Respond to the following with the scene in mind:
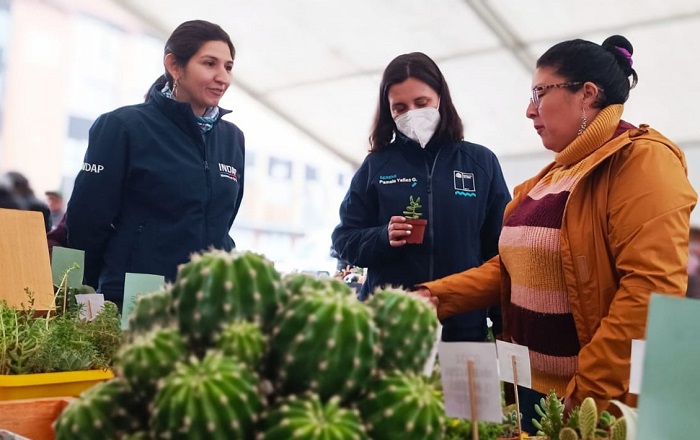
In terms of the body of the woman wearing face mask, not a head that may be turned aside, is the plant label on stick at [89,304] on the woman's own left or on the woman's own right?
on the woman's own right

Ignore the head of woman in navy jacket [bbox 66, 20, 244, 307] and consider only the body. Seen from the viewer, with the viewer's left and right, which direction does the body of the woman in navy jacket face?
facing the viewer and to the right of the viewer

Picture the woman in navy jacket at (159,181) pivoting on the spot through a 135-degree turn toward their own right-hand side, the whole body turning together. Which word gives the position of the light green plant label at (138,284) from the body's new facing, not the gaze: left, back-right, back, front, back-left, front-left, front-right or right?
left

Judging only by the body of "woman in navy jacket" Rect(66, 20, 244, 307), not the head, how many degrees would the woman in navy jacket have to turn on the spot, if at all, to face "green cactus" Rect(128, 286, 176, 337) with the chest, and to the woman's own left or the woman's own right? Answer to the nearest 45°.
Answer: approximately 45° to the woman's own right

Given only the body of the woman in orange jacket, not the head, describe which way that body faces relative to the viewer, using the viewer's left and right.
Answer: facing the viewer and to the left of the viewer

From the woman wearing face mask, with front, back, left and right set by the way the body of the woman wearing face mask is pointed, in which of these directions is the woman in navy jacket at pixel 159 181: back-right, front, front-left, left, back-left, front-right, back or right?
right

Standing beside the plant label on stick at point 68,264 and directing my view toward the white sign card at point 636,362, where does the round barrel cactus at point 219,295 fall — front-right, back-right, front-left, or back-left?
front-right

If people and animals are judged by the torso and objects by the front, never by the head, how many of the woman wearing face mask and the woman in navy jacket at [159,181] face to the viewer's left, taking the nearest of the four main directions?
0

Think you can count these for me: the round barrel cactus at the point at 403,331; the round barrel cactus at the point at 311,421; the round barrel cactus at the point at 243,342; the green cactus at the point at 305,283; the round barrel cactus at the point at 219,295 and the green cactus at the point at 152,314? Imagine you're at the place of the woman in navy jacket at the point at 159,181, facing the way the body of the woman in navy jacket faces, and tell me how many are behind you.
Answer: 0

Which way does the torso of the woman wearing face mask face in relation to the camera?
toward the camera

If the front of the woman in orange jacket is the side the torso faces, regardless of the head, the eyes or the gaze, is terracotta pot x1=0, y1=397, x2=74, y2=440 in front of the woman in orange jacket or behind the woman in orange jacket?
in front

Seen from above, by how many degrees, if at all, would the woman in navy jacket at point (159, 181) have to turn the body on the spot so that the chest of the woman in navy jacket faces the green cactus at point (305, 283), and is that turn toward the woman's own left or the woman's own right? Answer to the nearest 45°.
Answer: approximately 45° to the woman's own right

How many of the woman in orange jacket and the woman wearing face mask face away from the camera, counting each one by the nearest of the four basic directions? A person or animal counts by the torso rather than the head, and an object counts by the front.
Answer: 0

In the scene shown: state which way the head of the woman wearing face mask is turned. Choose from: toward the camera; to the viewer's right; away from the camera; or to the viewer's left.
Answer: toward the camera

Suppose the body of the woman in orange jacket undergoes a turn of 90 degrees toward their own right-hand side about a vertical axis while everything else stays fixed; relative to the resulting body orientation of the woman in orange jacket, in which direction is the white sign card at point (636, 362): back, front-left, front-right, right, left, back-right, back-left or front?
back-left

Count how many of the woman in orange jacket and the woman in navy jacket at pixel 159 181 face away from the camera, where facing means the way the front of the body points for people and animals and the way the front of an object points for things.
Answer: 0

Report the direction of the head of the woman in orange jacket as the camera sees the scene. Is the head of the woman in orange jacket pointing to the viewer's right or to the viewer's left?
to the viewer's left

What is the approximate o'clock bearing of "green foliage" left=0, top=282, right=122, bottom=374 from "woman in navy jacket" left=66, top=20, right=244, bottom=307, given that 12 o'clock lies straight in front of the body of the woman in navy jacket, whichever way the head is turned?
The green foliage is roughly at 2 o'clock from the woman in navy jacket.

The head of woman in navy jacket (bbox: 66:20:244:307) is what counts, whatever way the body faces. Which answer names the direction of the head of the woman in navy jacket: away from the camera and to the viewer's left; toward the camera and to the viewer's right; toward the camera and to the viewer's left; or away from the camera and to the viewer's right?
toward the camera and to the viewer's right
